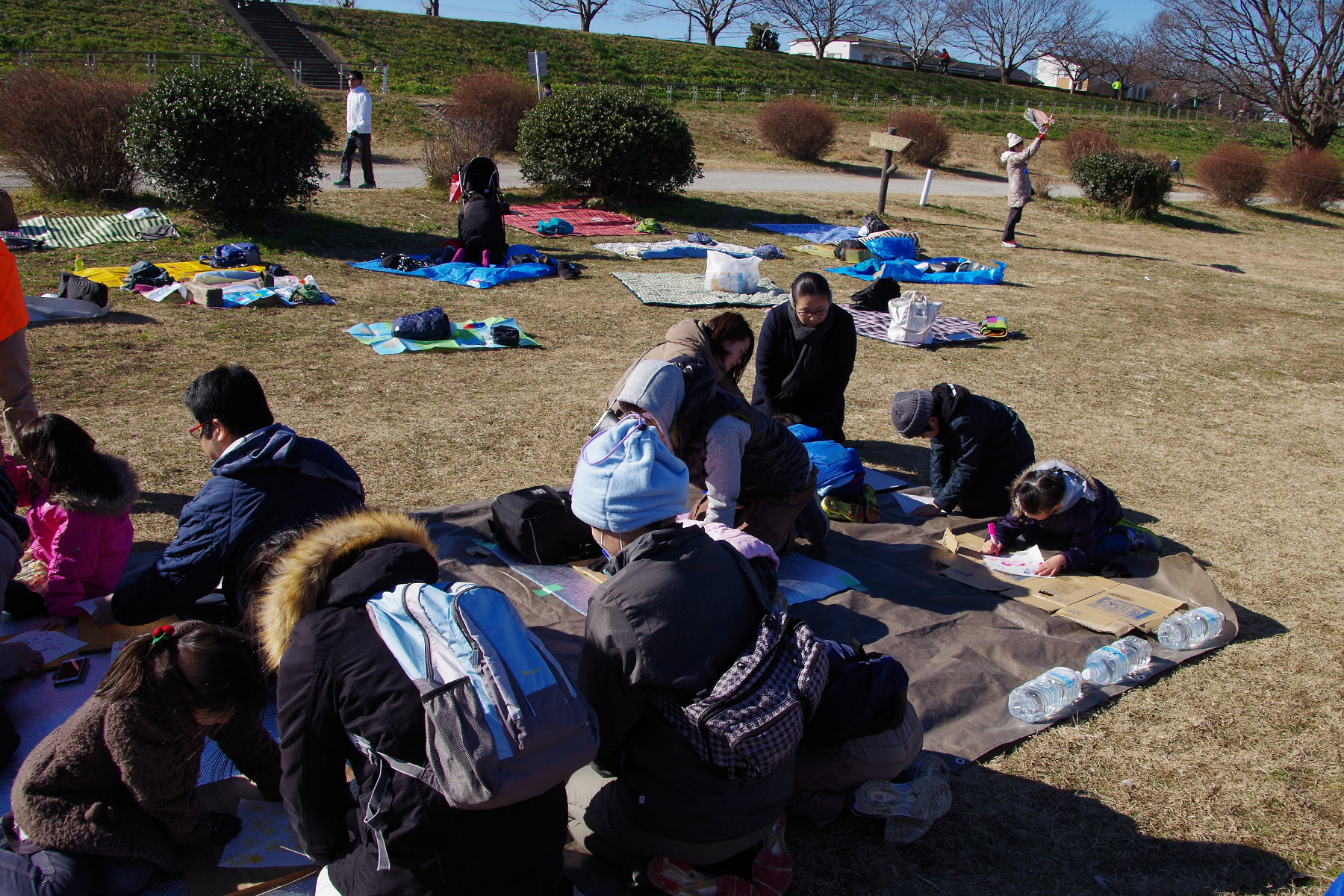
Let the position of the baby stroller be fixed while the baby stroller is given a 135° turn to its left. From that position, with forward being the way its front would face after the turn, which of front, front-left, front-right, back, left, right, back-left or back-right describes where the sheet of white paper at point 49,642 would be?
back-right

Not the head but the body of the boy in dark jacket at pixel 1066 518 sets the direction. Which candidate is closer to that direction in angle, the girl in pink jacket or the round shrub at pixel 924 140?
the girl in pink jacket

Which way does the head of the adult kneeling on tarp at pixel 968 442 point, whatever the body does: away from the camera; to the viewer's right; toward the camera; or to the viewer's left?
to the viewer's left

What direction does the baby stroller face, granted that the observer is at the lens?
facing the viewer

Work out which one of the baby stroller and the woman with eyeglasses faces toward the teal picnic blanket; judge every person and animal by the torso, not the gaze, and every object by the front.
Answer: the baby stroller

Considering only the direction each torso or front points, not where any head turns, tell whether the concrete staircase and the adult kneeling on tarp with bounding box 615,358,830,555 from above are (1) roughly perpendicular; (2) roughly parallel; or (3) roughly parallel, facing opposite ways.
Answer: roughly parallel, facing opposite ways

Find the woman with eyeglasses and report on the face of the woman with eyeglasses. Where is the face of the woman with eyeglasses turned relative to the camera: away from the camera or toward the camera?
toward the camera

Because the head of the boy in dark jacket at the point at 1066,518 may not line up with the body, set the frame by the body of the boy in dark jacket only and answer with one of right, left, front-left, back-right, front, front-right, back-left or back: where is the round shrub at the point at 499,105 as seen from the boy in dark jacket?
right

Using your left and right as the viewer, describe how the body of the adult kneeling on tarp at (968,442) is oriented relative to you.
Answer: facing to the left of the viewer

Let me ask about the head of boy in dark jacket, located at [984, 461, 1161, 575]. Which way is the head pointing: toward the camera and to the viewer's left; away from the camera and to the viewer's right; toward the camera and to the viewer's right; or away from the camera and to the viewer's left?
toward the camera and to the viewer's left

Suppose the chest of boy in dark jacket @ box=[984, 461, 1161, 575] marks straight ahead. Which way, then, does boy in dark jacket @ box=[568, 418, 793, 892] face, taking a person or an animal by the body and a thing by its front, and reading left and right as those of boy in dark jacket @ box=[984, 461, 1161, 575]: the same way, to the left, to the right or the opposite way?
to the right

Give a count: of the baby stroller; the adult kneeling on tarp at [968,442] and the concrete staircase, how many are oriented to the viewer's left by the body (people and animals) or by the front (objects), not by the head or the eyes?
1
